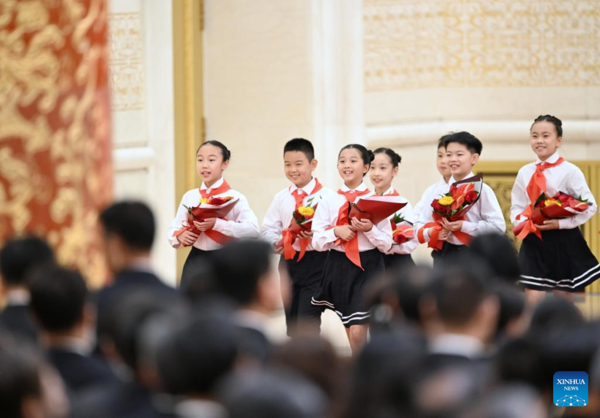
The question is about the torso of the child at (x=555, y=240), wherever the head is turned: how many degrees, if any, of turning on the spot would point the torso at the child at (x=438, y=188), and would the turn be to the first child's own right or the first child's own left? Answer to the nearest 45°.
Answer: approximately 45° to the first child's own right

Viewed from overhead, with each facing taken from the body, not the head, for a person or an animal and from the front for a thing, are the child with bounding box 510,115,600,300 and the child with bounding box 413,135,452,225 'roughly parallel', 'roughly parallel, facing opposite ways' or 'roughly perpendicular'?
roughly parallel

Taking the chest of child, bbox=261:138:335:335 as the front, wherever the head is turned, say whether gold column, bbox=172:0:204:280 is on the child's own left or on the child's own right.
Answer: on the child's own right

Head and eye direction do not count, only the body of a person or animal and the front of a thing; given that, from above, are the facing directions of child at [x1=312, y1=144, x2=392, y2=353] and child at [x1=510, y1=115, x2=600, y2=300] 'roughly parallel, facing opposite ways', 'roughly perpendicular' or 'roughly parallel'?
roughly parallel

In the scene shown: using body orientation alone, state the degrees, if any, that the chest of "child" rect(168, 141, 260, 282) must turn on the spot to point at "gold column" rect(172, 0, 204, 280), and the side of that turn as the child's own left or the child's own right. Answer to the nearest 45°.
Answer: approximately 135° to the child's own right

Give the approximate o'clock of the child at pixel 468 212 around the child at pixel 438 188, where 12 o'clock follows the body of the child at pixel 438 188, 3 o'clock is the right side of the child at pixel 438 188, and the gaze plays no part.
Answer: the child at pixel 468 212 is roughly at 10 o'clock from the child at pixel 438 188.

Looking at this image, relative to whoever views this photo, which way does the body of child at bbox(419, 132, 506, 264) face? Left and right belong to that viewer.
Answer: facing the viewer and to the left of the viewer

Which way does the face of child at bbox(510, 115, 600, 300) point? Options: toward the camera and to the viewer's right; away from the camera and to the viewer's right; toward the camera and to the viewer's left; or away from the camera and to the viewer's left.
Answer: toward the camera and to the viewer's left

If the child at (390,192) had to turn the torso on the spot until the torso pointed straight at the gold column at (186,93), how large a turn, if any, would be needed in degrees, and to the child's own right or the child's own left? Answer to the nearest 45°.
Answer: approximately 90° to the child's own right

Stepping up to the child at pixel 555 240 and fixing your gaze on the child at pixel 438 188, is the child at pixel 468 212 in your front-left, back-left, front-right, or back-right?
front-left

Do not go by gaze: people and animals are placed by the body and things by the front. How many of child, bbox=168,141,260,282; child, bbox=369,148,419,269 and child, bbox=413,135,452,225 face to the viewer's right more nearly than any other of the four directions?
0

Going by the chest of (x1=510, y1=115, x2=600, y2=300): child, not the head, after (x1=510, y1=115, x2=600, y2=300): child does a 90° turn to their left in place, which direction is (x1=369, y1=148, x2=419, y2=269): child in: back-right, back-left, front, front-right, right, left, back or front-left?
back-right

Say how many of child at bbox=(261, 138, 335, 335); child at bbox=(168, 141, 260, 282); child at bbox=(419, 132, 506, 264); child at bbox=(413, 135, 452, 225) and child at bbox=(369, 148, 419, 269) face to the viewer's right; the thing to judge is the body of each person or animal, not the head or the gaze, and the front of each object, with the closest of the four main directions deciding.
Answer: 0

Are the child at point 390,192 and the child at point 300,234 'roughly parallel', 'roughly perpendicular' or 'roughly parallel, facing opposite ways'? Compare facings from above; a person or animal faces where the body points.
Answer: roughly parallel
